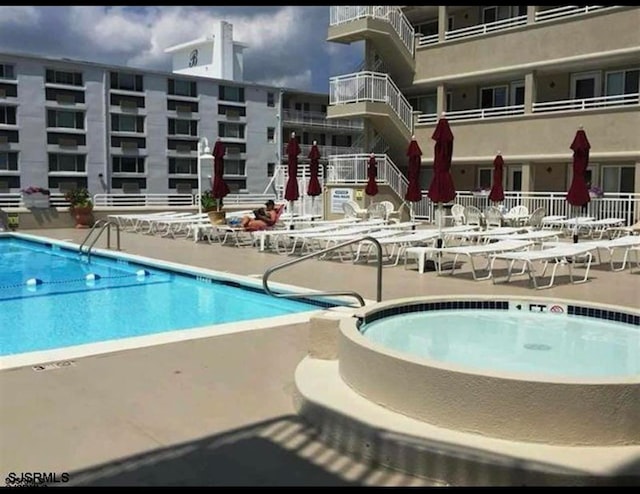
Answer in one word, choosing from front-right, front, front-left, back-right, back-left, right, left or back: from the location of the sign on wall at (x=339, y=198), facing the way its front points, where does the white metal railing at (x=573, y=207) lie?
front-left

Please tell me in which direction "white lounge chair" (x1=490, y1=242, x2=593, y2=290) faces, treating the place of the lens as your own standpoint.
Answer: facing the viewer and to the left of the viewer

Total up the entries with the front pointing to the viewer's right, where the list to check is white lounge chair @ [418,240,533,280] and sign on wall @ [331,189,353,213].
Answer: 0

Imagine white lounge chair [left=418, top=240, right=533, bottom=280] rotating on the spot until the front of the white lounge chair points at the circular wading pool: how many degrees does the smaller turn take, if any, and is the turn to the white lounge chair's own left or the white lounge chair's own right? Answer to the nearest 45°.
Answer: approximately 45° to the white lounge chair's own left

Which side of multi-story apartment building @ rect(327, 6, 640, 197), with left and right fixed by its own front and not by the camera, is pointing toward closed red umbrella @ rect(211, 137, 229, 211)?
front

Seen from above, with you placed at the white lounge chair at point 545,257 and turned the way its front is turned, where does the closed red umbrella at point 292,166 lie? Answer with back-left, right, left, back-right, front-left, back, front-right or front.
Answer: right

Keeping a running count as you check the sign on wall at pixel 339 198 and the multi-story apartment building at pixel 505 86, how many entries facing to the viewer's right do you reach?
0
